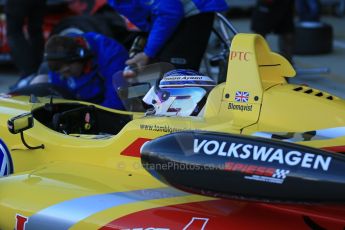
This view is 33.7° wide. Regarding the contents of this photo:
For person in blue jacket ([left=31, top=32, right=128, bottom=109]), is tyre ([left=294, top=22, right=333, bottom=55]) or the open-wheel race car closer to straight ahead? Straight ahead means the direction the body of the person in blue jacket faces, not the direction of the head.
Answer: the open-wheel race car

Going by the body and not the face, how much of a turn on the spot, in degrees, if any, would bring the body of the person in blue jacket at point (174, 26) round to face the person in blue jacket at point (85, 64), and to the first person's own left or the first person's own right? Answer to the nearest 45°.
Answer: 0° — they already face them

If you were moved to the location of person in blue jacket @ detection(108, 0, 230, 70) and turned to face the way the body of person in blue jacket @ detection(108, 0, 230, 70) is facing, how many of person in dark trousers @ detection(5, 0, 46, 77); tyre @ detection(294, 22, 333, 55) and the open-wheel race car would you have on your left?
1

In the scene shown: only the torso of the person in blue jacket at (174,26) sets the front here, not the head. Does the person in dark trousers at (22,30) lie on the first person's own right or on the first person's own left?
on the first person's own right

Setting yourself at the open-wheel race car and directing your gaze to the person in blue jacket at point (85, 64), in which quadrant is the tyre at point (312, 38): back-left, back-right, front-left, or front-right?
front-right

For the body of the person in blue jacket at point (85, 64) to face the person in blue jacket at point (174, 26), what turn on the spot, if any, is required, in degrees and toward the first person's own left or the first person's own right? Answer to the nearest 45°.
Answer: approximately 90° to the first person's own left
